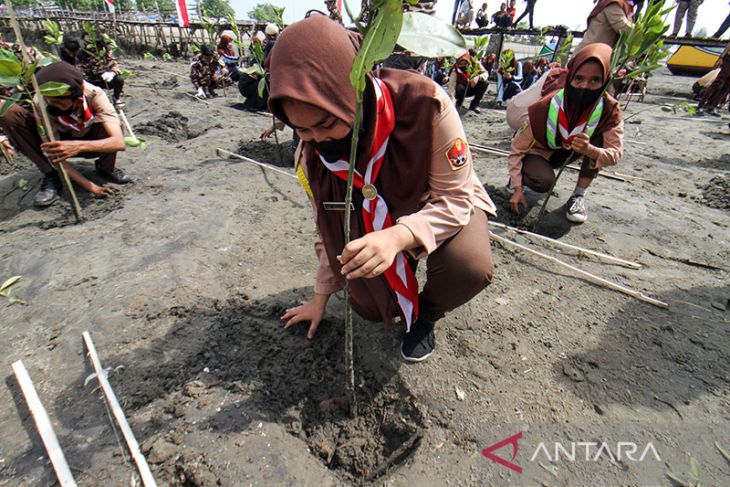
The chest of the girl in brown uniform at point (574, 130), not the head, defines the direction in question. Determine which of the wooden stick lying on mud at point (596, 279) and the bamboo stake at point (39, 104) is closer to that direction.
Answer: the wooden stick lying on mud

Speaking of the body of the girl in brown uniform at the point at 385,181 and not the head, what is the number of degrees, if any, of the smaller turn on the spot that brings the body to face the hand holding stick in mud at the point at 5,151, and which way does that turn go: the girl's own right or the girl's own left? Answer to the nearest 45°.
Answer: approximately 90° to the girl's own right

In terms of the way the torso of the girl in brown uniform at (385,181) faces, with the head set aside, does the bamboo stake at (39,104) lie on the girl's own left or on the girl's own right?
on the girl's own right

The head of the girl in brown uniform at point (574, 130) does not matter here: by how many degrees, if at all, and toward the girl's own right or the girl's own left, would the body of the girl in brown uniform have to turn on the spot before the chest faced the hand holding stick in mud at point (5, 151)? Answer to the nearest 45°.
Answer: approximately 90° to the girl's own right

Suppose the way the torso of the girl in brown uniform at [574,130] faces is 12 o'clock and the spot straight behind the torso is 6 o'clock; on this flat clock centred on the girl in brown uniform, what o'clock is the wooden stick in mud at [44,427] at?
The wooden stick in mud is roughly at 1 o'clock from the girl in brown uniform.

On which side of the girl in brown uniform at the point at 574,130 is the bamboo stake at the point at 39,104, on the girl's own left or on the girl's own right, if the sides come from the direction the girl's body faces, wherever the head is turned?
on the girl's own right

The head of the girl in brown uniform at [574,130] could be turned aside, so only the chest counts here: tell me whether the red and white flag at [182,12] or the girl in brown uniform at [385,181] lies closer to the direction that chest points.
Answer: the girl in brown uniform

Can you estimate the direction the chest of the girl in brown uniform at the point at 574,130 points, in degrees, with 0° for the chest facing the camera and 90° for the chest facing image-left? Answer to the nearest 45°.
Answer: approximately 0°

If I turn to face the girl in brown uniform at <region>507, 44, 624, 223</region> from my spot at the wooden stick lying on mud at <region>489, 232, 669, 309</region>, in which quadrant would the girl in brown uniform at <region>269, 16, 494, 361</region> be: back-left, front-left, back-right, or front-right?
back-left
